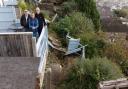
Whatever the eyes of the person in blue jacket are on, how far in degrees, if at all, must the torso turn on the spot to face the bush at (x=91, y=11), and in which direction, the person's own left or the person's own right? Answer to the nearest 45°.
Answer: approximately 135° to the person's own left

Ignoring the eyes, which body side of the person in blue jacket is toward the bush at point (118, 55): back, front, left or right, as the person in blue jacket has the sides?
left

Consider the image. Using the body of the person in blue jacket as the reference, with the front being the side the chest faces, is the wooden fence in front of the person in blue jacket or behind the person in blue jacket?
in front

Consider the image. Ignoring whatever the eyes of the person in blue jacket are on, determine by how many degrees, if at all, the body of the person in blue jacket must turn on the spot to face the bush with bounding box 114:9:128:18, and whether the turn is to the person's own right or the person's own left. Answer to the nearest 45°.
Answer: approximately 135° to the person's own left

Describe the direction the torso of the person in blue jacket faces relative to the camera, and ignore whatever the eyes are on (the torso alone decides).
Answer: toward the camera

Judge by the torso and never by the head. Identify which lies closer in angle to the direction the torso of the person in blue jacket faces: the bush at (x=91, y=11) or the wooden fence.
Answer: the wooden fence

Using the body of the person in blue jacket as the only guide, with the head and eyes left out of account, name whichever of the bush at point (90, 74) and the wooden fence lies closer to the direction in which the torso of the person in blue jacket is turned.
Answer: the wooden fence
